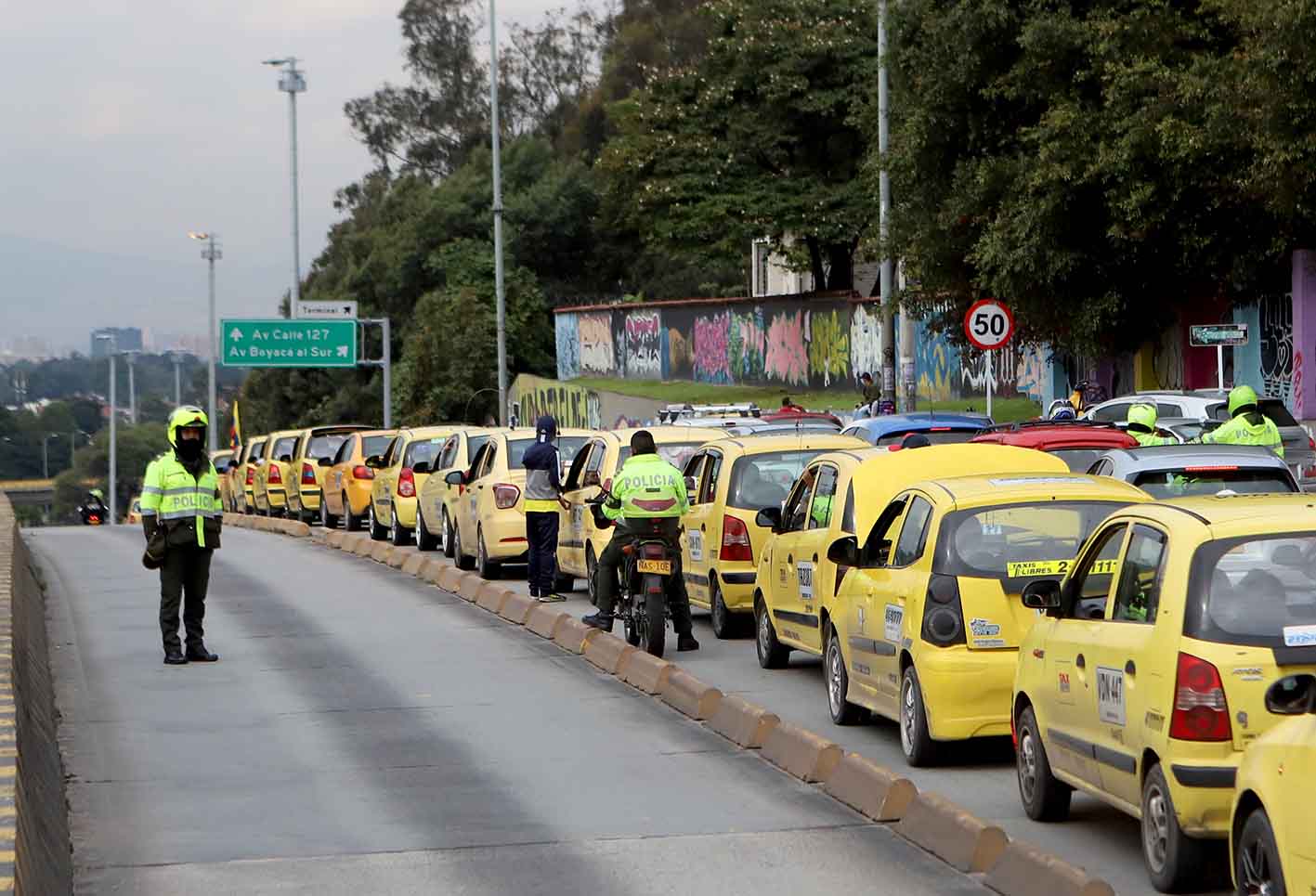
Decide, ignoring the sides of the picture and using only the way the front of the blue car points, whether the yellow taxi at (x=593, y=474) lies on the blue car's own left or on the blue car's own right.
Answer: on the blue car's own left

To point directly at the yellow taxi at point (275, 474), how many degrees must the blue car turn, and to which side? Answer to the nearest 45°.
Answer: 0° — it already faces it

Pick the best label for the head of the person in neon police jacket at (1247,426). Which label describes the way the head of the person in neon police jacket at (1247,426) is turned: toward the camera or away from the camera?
away from the camera

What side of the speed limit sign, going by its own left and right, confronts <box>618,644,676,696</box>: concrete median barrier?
front

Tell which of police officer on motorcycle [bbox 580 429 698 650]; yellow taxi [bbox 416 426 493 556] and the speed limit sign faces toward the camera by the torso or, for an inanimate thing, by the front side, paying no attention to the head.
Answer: the speed limit sign

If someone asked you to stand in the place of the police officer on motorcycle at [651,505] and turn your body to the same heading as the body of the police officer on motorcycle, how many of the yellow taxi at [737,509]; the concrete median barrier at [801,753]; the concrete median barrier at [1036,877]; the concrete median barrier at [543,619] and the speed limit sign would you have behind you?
2

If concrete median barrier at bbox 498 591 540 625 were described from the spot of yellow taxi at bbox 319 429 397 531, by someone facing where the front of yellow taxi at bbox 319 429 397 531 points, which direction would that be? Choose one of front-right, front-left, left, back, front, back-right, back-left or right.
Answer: back-left

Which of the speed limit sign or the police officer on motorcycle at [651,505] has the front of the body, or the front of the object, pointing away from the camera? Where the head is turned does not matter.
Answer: the police officer on motorcycle

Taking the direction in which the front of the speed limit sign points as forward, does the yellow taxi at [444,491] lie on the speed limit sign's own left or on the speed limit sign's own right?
on the speed limit sign's own right

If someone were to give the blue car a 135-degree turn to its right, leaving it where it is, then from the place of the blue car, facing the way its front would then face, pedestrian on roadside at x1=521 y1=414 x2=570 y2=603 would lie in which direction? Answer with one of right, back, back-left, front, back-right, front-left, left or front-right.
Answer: back-right

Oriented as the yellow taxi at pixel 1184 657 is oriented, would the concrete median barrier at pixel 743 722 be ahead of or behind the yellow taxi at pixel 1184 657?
ahead

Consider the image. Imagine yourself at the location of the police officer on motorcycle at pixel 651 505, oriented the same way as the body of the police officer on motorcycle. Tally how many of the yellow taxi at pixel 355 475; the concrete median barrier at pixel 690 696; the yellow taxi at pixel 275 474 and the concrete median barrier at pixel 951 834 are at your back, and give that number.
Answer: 2

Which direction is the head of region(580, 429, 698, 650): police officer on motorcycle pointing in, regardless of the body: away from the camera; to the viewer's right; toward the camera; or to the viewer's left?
away from the camera

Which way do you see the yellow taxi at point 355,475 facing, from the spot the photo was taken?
facing away from the viewer and to the left of the viewer

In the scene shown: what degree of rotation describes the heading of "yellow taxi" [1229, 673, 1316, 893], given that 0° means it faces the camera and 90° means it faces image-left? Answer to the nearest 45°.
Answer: approximately 135°

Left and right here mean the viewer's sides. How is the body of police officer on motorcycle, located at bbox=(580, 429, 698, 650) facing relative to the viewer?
facing away from the viewer

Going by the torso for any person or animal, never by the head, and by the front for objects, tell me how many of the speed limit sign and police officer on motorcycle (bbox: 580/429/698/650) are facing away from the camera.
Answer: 1

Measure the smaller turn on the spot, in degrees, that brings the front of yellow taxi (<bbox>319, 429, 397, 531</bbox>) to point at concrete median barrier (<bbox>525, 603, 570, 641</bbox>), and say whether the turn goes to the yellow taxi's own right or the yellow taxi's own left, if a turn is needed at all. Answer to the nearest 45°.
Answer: approximately 135° to the yellow taxi's own left

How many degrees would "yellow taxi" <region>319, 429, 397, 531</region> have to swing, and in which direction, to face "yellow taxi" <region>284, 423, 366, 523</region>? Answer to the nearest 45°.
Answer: approximately 45° to its right
